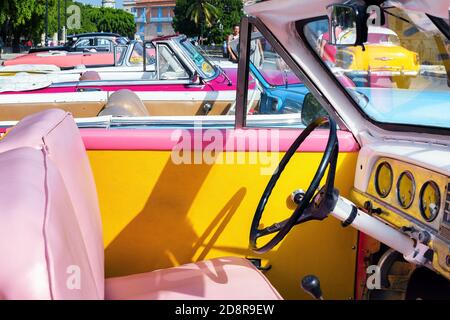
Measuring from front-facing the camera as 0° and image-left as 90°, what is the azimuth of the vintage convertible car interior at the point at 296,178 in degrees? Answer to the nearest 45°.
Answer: approximately 270°

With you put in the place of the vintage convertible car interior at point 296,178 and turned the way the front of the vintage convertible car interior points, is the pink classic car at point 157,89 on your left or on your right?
on your left

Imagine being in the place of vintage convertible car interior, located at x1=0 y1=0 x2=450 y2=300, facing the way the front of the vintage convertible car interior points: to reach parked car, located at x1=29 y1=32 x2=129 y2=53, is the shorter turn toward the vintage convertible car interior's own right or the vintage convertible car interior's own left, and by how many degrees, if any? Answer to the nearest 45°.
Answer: approximately 90° to the vintage convertible car interior's own left

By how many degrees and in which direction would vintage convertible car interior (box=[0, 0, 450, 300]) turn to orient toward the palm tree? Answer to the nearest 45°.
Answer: approximately 90° to its left
